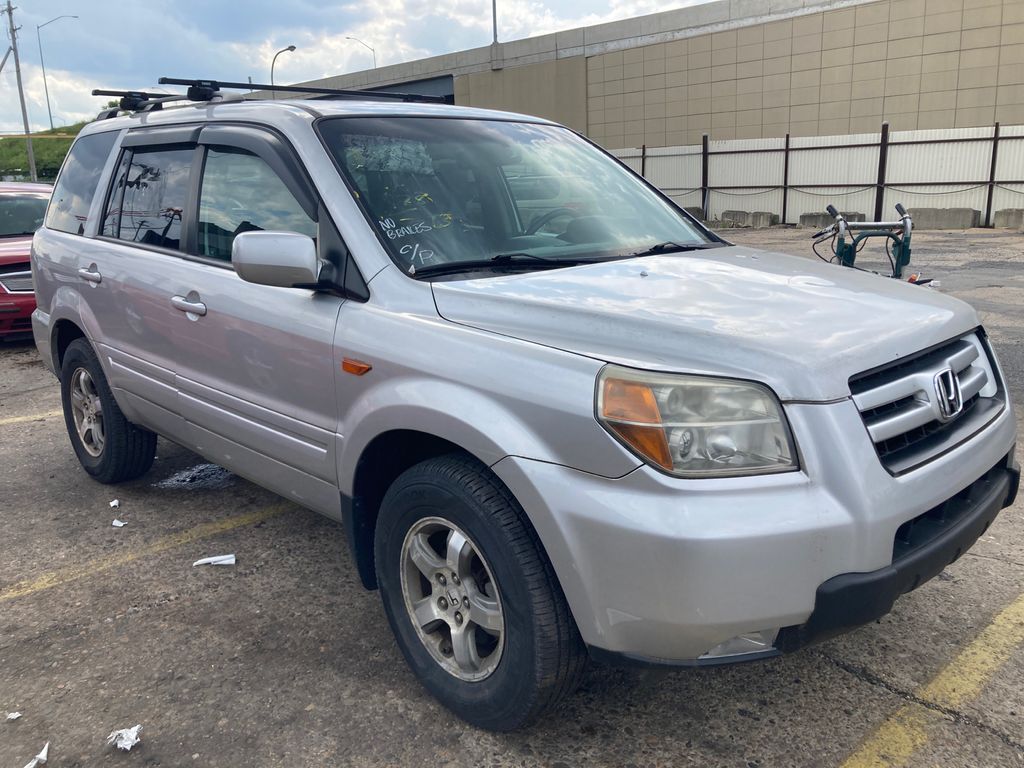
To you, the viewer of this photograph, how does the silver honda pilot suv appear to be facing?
facing the viewer and to the right of the viewer

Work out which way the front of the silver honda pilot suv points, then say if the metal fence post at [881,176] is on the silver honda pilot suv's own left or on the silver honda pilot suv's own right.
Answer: on the silver honda pilot suv's own left

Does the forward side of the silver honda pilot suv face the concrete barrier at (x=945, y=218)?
no

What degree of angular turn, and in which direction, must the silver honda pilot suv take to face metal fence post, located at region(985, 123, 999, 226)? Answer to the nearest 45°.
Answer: approximately 90° to its left

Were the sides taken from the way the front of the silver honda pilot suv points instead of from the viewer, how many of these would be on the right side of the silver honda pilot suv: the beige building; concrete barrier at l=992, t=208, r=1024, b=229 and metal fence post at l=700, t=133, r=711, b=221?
0

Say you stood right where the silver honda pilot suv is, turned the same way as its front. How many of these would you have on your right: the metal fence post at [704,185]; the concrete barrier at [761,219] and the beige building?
0

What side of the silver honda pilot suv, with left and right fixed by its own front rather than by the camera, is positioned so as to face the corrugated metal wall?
left

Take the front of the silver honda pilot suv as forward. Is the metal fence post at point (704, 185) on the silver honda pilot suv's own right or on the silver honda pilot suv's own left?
on the silver honda pilot suv's own left

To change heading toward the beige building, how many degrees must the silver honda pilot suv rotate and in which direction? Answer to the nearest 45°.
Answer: approximately 135° to its left

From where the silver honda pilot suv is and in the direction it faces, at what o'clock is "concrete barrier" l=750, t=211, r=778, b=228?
The concrete barrier is roughly at 8 o'clock from the silver honda pilot suv.

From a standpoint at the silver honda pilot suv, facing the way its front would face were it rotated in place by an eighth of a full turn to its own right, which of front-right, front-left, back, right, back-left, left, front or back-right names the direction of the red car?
back-right

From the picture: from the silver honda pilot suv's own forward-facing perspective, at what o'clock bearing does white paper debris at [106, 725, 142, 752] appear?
The white paper debris is roughly at 4 o'clock from the silver honda pilot suv.

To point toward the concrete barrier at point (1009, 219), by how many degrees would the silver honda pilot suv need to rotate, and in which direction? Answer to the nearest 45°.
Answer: approximately 90° to its left

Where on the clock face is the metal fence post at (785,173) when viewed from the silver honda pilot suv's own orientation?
The metal fence post is roughly at 8 o'clock from the silver honda pilot suv.
